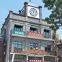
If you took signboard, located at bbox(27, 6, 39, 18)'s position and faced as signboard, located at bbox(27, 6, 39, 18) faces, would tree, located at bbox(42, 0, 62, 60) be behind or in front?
in front

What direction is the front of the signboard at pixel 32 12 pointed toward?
toward the camera
